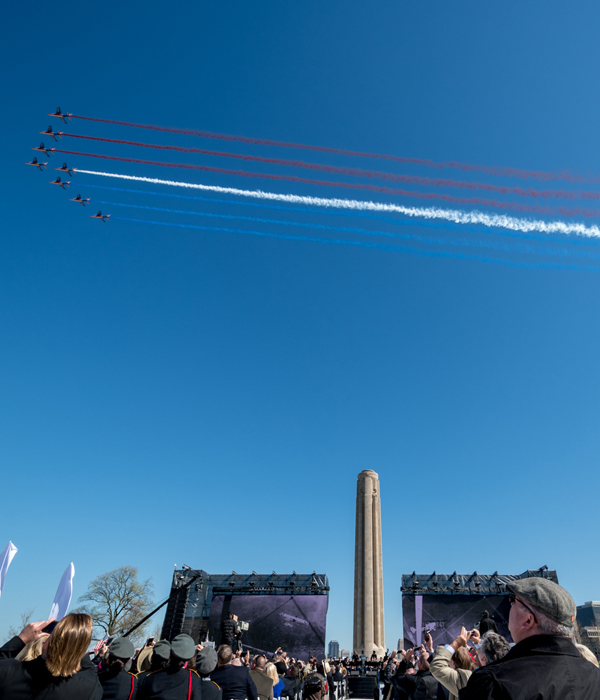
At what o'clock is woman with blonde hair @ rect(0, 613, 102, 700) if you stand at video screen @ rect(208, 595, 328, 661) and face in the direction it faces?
The woman with blonde hair is roughly at 12 o'clock from the video screen.

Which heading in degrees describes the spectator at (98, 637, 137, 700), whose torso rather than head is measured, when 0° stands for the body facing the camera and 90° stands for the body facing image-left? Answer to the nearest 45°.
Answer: approximately 180°

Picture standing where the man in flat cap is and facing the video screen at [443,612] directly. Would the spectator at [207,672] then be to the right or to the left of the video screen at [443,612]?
left

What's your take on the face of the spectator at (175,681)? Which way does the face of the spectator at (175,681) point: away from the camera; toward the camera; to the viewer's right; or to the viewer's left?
away from the camera

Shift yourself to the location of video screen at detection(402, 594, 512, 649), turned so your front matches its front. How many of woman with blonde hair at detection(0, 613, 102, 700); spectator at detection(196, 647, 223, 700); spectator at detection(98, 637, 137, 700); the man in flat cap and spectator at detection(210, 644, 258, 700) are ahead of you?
5

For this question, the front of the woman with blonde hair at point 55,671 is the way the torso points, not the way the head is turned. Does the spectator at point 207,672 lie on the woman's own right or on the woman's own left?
on the woman's own right

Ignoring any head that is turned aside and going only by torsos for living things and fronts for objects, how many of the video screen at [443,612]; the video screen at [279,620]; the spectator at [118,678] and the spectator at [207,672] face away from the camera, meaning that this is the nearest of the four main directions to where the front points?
2

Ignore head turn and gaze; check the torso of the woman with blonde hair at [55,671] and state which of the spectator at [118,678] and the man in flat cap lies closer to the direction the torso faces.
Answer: the spectator

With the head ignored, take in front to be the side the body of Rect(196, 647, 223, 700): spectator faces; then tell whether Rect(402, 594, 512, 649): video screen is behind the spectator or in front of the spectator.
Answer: in front

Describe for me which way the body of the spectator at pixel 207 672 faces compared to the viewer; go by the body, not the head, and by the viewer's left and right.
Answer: facing away from the viewer

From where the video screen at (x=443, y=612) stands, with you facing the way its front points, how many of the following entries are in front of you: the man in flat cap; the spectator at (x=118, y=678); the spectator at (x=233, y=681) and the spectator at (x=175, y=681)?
4

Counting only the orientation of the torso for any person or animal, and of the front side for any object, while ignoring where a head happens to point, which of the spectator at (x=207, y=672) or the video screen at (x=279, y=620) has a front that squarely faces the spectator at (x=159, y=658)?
the video screen

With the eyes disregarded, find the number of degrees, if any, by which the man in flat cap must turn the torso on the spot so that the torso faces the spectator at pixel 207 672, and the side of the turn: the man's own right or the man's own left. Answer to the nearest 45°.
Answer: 0° — they already face them

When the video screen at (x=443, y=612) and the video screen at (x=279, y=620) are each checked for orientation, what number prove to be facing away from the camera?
0

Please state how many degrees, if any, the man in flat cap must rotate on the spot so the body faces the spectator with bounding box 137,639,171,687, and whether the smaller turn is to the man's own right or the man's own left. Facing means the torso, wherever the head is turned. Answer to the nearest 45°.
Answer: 0° — they already face them

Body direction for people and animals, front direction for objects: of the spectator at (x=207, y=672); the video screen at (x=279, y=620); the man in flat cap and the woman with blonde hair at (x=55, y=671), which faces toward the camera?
the video screen

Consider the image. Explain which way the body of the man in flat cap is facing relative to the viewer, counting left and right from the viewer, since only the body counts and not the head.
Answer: facing away from the viewer and to the left of the viewer
